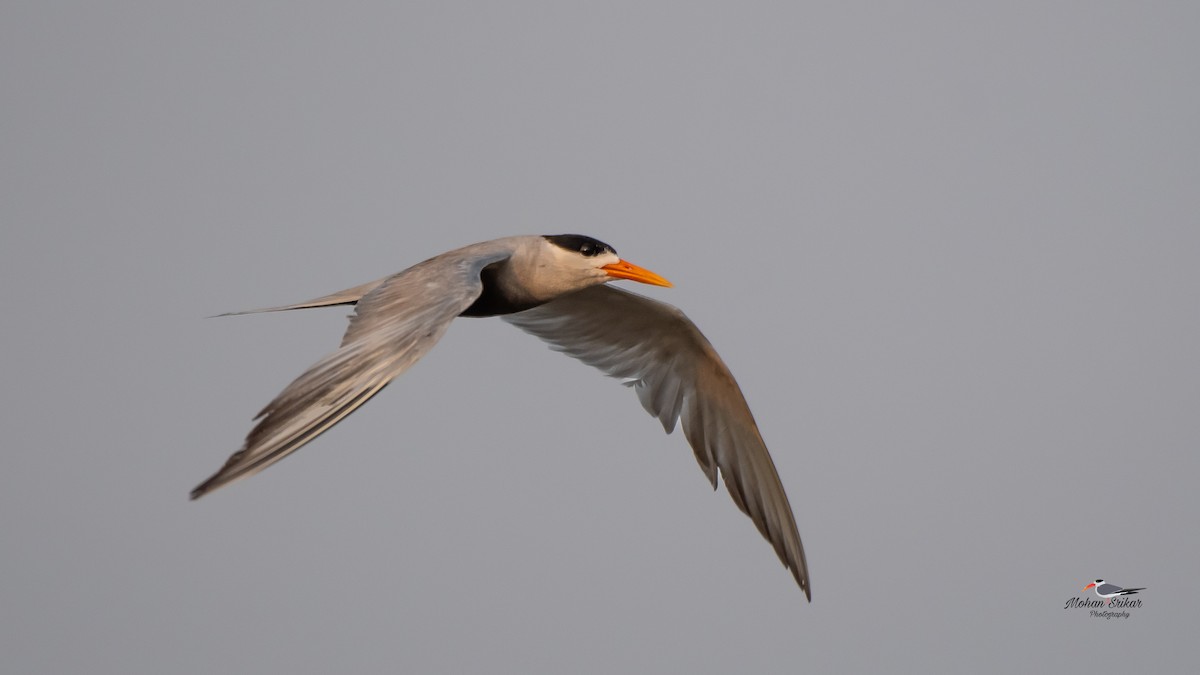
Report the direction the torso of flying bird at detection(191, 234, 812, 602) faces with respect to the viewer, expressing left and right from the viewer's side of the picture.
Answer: facing the viewer and to the right of the viewer
